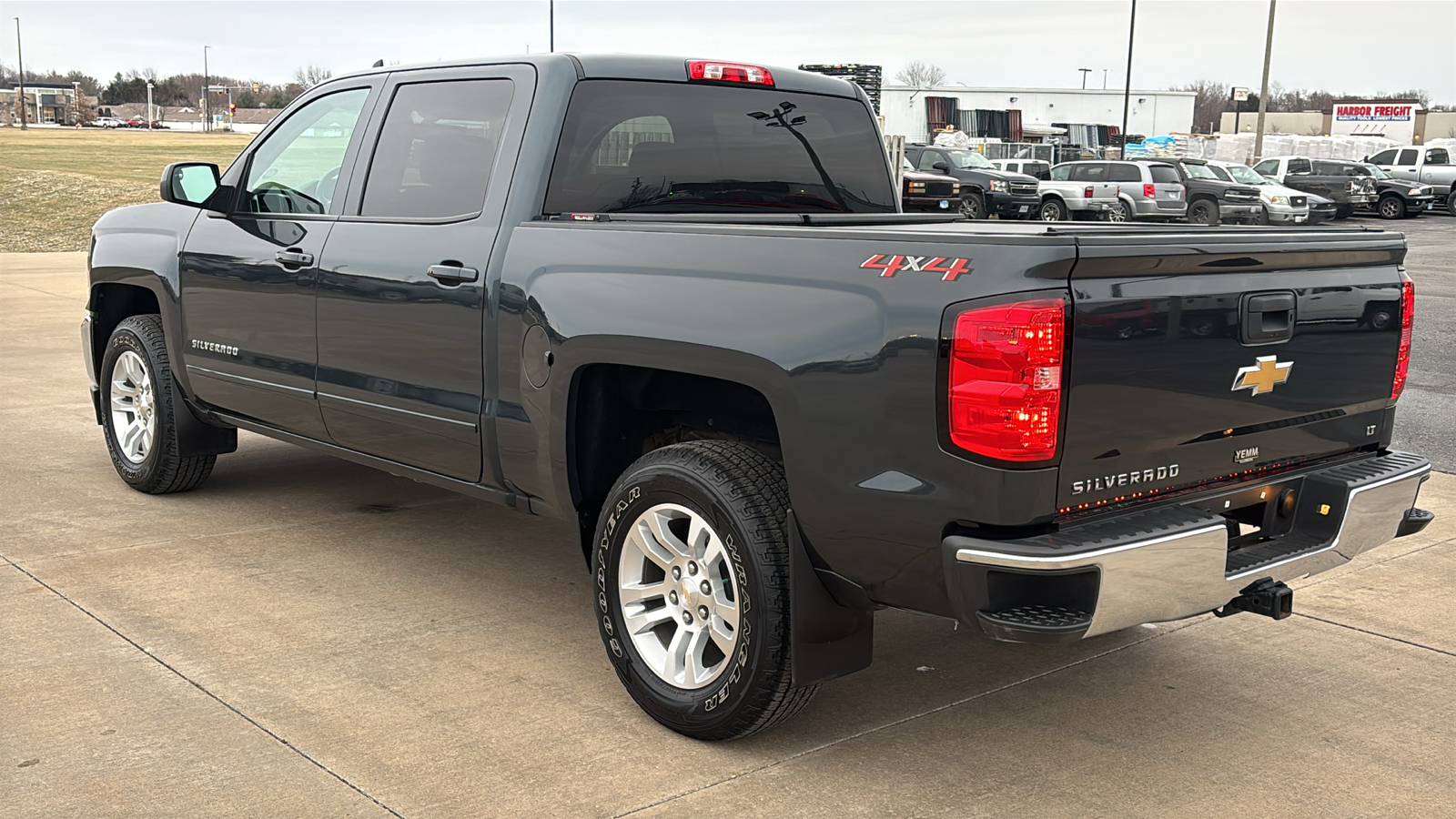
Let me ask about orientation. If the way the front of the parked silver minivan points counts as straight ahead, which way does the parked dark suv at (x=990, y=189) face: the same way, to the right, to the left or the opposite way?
the opposite way

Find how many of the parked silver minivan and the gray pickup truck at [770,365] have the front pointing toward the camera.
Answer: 0

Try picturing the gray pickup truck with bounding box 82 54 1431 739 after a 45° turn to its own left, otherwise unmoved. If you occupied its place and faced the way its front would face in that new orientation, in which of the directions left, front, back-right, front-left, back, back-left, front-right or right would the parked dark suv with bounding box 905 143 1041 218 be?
right

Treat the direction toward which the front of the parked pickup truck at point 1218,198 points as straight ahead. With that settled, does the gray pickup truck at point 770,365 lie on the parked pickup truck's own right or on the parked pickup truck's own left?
on the parked pickup truck's own right

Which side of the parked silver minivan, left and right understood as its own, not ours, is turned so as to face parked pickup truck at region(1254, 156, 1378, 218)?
right

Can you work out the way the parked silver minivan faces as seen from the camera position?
facing away from the viewer and to the left of the viewer

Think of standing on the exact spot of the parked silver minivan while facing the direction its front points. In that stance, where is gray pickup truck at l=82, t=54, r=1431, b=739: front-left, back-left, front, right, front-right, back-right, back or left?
back-left

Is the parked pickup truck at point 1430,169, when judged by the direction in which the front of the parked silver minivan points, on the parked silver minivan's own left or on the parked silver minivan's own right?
on the parked silver minivan's own right

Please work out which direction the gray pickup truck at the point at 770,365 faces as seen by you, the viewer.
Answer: facing away from the viewer and to the left of the viewer

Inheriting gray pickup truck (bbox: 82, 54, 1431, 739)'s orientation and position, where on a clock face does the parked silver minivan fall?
The parked silver minivan is roughly at 2 o'clock from the gray pickup truck.

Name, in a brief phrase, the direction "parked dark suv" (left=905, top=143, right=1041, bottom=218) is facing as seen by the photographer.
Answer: facing the viewer and to the right of the viewer

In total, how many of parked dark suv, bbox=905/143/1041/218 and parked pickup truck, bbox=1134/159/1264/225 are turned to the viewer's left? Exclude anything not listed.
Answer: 0
